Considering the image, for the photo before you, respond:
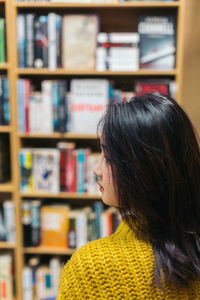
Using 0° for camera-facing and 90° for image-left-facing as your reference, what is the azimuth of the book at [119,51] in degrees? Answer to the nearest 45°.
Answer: approximately 0°

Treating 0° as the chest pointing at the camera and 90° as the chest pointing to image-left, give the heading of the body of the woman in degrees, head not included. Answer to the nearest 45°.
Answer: approximately 135°

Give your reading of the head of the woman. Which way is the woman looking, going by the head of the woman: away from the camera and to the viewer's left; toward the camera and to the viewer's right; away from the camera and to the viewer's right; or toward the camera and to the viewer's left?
away from the camera and to the viewer's left

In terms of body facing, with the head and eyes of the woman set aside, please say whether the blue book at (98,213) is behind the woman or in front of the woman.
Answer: in front
